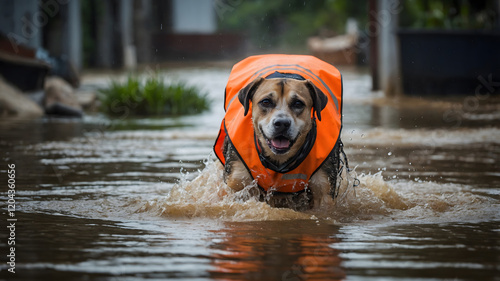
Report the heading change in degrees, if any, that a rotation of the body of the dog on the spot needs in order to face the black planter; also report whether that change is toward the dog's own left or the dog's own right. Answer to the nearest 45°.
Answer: approximately 180°

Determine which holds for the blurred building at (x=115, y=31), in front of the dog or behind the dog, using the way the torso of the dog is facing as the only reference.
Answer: behind

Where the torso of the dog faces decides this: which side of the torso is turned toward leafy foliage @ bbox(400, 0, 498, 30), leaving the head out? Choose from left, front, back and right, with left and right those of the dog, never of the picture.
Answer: back

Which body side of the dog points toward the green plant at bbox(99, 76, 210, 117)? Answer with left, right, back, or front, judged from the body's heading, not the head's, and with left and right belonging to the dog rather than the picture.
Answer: back

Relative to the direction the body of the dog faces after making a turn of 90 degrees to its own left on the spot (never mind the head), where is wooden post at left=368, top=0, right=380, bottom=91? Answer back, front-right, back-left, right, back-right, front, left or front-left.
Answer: left

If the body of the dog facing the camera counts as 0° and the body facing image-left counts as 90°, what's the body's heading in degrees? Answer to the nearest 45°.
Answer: approximately 0°
